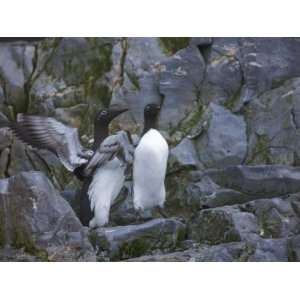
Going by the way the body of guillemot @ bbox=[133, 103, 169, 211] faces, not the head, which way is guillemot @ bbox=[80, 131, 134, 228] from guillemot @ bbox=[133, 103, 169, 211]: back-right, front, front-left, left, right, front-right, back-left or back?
right

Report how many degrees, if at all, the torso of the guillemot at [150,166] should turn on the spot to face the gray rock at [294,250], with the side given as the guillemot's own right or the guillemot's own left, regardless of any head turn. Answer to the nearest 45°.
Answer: approximately 90° to the guillemot's own left

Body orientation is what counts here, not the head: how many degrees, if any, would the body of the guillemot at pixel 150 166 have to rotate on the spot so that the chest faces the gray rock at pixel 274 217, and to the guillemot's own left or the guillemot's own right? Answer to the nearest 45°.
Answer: approximately 90° to the guillemot's own left

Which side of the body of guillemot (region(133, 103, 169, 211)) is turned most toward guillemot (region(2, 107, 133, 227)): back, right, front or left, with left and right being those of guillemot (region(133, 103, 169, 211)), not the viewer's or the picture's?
right

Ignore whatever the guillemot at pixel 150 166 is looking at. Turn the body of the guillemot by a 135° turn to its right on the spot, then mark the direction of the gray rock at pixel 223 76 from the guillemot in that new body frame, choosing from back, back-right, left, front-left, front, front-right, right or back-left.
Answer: right

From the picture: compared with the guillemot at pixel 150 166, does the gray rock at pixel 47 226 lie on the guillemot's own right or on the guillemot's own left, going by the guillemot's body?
on the guillemot's own right

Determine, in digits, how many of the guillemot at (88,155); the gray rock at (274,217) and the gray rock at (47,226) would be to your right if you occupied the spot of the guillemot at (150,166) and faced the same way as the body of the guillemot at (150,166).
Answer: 2

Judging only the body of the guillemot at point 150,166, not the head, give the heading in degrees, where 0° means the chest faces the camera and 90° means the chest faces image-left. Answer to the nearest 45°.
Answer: approximately 0°

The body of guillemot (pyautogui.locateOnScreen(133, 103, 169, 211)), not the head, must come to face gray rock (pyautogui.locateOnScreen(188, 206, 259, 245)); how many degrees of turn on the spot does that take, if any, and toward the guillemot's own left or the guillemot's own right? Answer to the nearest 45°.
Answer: approximately 90° to the guillemot's own left

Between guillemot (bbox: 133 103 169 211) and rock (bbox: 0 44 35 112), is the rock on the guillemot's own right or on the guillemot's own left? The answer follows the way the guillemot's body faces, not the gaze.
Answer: on the guillemot's own right
